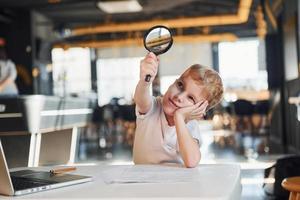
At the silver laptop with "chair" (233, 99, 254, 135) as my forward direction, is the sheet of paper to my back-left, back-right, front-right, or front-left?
front-right

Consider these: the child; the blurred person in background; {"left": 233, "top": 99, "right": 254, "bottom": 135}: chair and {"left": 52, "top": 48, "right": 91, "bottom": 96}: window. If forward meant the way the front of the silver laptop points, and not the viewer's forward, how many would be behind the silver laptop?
0

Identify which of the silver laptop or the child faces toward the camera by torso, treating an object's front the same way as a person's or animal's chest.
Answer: the child

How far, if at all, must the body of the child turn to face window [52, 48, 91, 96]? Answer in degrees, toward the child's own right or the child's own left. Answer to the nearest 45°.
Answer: approximately 180°

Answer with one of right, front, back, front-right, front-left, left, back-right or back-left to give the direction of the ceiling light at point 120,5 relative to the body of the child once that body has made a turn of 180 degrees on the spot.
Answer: front

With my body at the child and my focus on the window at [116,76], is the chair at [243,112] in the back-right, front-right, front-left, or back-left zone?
front-right

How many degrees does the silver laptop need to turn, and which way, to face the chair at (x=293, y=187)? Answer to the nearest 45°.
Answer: approximately 45° to its right

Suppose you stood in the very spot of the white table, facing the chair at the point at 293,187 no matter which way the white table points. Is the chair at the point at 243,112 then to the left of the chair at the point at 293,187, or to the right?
left

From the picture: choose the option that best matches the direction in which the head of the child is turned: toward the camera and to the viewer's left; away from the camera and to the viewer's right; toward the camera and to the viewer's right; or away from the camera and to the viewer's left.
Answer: toward the camera and to the viewer's left

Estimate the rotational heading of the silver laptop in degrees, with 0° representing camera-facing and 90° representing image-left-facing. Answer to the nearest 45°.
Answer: approximately 225°

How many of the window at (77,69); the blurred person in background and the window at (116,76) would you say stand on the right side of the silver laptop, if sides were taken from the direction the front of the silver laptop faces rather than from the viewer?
0

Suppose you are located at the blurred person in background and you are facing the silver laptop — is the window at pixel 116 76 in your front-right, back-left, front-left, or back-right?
back-left

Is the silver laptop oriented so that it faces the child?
yes

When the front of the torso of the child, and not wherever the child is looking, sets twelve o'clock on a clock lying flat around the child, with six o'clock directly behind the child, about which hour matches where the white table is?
The white table is roughly at 12 o'clock from the child.

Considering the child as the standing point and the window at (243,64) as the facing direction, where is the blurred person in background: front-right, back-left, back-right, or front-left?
front-left

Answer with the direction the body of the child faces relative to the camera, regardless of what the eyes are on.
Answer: toward the camera
